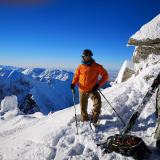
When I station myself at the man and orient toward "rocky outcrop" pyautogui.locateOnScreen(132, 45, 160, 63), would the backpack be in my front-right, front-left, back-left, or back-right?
back-right

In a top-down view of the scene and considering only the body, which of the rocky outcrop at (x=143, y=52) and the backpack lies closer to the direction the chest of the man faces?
the backpack

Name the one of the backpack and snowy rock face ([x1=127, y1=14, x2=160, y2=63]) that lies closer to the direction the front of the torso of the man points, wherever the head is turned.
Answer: the backpack

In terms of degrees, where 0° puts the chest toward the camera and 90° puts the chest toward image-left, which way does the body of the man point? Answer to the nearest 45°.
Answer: approximately 45°

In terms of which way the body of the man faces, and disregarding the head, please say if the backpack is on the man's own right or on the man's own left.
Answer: on the man's own left

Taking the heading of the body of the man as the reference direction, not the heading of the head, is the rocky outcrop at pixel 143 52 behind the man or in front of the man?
behind

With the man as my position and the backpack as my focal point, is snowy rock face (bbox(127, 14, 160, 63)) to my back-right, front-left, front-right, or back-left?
back-left
